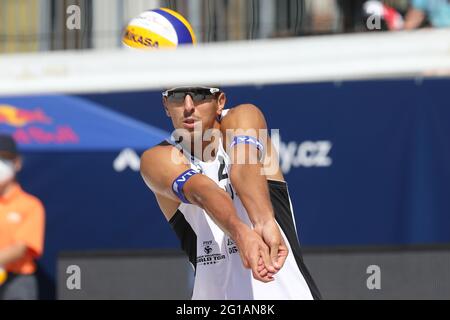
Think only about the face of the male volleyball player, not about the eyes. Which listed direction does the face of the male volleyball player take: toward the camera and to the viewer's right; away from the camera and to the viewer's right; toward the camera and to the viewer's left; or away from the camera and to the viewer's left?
toward the camera and to the viewer's left

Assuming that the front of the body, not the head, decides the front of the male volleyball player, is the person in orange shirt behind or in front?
behind

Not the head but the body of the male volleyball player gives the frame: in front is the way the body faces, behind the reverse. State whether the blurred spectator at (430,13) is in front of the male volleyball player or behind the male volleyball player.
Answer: behind

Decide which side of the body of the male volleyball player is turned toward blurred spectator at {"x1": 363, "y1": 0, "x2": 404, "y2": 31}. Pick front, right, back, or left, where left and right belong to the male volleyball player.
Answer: back

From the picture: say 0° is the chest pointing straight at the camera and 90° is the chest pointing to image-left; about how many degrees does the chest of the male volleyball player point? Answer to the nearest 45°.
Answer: approximately 0°
